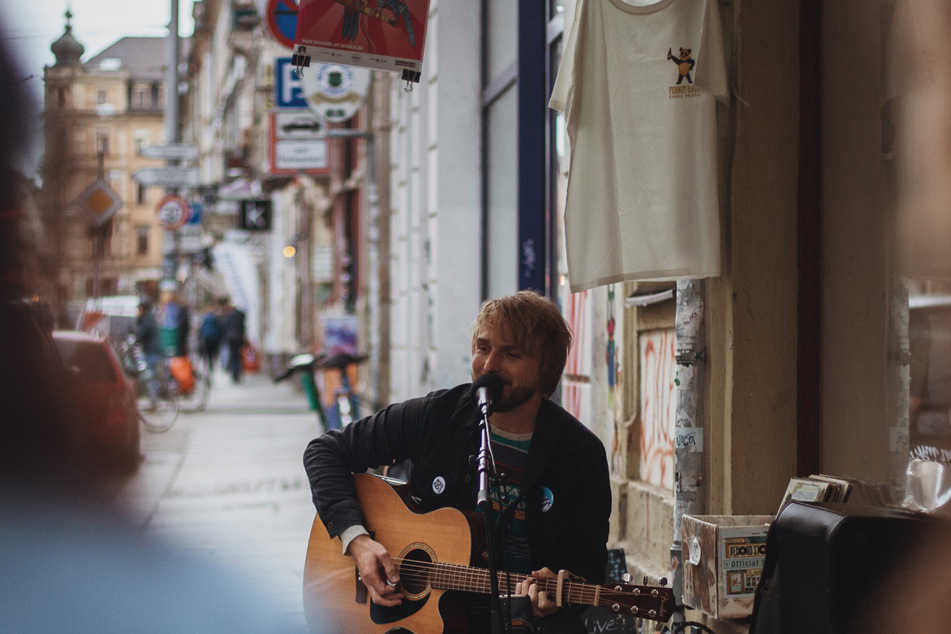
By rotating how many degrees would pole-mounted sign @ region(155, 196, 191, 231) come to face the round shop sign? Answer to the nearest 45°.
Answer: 0° — it already faces it

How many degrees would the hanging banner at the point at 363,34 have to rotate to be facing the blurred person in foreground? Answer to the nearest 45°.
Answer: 0° — it already faces them

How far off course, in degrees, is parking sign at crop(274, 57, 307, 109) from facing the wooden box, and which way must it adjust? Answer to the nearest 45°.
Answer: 0° — it already faces it

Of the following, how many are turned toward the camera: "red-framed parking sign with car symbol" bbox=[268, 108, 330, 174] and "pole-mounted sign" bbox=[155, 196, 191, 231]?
2

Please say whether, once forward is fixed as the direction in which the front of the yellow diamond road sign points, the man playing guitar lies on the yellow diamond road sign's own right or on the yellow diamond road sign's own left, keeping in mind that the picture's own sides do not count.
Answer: on the yellow diamond road sign's own left

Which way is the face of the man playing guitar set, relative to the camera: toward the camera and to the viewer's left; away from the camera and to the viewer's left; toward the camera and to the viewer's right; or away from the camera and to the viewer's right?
toward the camera and to the viewer's left

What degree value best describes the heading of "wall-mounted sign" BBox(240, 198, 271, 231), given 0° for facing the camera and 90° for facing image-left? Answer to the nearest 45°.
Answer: approximately 0°

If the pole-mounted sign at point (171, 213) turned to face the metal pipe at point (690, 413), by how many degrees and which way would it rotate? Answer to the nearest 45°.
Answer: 0° — it already faces it

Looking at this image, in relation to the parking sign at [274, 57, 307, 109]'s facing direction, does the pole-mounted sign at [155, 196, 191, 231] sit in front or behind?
behind

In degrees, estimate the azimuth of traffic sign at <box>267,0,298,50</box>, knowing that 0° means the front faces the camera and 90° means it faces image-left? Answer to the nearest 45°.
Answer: approximately 0°
